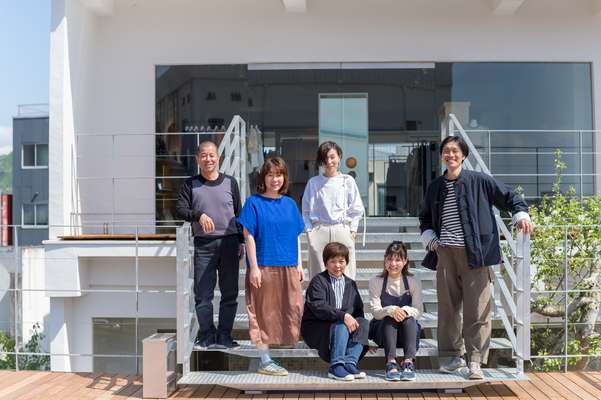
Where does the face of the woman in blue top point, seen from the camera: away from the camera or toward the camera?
toward the camera

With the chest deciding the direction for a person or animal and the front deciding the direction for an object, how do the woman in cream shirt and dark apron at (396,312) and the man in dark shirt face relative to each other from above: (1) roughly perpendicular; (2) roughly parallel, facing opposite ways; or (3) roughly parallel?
roughly parallel

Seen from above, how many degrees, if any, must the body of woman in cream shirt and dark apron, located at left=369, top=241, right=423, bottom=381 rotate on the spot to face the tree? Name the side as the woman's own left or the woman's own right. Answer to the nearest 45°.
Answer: approximately 135° to the woman's own left

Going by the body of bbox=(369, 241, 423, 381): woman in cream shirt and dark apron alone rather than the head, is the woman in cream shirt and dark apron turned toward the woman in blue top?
no

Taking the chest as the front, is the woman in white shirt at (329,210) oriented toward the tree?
no

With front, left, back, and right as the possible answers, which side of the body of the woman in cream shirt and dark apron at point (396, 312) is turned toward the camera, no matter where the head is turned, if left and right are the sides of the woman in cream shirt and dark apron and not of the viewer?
front

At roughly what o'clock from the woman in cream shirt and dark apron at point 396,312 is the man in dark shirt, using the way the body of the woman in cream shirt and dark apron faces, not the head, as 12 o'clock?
The man in dark shirt is roughly at 3 o'clock from the woman in cream shirt and dark apron.

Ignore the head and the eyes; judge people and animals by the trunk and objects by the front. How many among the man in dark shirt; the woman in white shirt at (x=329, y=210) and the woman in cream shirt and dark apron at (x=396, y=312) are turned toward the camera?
3

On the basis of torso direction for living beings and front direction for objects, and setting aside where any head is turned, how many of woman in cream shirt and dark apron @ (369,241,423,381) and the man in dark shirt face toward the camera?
2

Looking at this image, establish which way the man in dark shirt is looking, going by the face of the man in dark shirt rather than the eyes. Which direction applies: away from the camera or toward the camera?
toward the camera

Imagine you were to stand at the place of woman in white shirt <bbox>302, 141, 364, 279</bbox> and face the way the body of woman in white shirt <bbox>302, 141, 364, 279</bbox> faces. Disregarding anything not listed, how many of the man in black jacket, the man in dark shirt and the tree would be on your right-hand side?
1

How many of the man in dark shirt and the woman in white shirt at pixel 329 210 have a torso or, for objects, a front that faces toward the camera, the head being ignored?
2

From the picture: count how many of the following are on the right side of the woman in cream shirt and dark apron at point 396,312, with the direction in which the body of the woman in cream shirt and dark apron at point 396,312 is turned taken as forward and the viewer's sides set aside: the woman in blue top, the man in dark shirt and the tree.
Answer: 2

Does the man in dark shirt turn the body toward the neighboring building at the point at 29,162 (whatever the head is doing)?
no

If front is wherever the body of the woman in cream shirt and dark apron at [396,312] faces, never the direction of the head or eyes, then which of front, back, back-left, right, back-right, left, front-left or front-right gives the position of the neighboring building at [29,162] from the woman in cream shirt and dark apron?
back-right

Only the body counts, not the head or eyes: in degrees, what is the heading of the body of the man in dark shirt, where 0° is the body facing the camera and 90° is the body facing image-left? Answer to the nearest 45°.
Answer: approximately 0°
